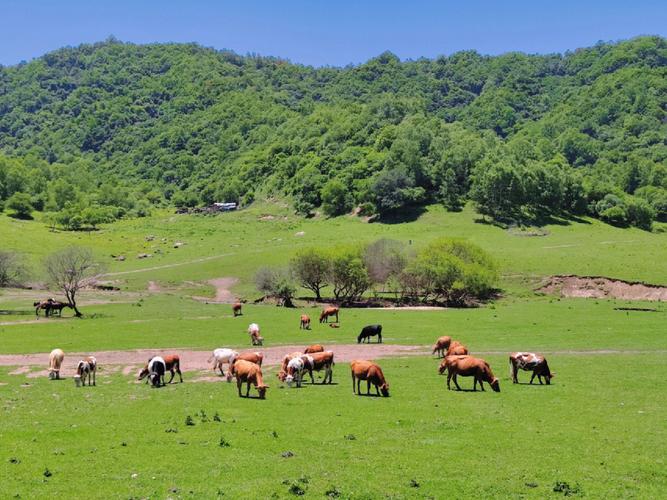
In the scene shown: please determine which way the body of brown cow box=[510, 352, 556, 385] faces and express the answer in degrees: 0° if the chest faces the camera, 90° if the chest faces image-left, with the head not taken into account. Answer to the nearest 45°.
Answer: approximately 270°

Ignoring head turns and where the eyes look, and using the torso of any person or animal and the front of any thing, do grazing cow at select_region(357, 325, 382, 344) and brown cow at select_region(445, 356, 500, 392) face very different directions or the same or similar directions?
very different directions

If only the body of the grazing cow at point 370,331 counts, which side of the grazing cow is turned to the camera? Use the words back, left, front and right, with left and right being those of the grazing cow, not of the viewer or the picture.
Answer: left

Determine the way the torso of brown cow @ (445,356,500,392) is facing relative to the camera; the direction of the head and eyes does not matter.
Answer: to the viewer's right

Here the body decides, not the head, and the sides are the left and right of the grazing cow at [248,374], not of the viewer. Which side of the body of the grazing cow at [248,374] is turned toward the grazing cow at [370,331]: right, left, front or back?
left

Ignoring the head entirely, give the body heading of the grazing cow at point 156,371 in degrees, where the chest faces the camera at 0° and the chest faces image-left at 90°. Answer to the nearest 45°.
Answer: approximately 0°

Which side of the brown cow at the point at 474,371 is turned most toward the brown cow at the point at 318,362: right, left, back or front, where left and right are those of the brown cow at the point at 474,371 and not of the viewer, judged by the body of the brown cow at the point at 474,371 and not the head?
back

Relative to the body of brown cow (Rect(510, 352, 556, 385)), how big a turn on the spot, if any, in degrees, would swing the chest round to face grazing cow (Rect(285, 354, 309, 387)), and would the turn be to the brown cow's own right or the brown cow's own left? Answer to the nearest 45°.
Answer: approximately 180°

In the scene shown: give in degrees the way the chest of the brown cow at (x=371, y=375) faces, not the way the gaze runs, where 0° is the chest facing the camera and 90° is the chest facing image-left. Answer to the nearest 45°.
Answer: approximately 315°

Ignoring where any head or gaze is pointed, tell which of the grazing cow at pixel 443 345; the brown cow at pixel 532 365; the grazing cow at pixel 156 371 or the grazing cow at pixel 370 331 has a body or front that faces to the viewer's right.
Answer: the brown cow

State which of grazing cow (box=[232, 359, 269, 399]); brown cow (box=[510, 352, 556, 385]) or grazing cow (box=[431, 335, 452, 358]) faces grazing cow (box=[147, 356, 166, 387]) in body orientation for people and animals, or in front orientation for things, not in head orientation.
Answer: grazing cow (box=[431, 335, 452, 358])

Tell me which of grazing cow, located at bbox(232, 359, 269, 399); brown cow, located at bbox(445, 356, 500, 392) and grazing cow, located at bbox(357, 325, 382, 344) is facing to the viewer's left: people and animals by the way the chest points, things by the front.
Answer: grazing cow, located at bbox(357, 325, 382, 344)
